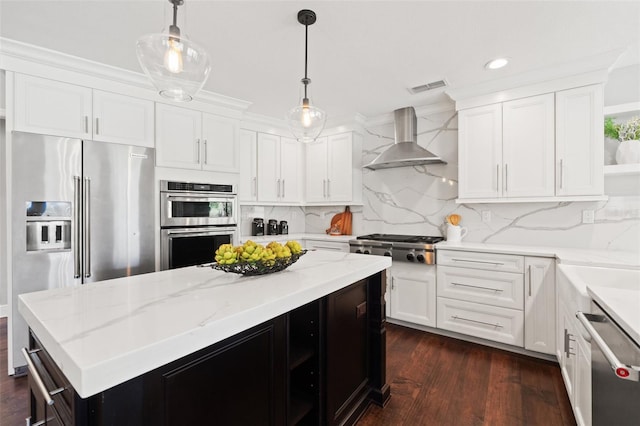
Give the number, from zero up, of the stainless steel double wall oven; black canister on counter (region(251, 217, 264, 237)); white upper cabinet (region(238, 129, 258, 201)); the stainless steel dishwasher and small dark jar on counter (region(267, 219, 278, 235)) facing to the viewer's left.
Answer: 1

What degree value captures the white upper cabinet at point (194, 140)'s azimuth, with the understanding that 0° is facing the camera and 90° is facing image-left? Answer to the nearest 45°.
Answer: approximately 315°

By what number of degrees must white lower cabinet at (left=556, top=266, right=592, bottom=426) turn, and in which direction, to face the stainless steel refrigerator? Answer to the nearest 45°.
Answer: approximately 45° to its left

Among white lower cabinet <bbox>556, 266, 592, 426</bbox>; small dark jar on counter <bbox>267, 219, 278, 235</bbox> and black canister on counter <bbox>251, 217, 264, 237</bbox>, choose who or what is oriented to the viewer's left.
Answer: the white lower cabinet

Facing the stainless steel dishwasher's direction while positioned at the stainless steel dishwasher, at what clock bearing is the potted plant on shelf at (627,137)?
The potted plant on shelf is roughly at 3 o'clock from the stainless steel dishwasher.

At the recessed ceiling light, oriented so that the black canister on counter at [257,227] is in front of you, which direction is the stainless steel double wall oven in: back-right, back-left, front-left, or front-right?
front-left

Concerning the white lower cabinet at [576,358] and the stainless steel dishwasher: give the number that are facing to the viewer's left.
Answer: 2

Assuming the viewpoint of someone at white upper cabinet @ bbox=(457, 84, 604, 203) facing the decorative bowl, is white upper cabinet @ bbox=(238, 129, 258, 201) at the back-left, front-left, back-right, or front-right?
front-right

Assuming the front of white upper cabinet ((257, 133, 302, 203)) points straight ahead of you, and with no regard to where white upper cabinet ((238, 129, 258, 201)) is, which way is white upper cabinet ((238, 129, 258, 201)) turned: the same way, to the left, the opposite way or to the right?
the same way

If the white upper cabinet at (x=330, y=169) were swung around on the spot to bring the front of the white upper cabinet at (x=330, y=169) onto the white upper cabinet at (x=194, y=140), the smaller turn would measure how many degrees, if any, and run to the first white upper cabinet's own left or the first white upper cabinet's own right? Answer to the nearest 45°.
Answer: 0° — it already faces it

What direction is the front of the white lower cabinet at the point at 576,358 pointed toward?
to the viewer's left

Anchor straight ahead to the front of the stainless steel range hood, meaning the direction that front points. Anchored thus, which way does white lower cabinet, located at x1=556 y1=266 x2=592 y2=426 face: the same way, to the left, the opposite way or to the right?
to the right

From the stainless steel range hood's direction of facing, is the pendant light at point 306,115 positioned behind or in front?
in front

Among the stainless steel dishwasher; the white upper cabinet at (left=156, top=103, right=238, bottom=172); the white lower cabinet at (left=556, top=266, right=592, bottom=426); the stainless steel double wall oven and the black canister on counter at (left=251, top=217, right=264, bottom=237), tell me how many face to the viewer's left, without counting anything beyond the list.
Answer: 2

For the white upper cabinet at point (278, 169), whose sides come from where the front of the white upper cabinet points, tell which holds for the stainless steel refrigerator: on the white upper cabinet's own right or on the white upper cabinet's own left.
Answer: on the white upper cabinet's own right

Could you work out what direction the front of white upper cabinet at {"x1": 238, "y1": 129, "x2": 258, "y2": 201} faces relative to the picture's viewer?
facing the viewer and to the right of the viewer

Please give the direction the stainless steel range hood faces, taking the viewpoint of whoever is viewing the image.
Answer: facing the viewer and to the left of the viewer

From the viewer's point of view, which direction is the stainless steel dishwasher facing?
to the viewer's left
